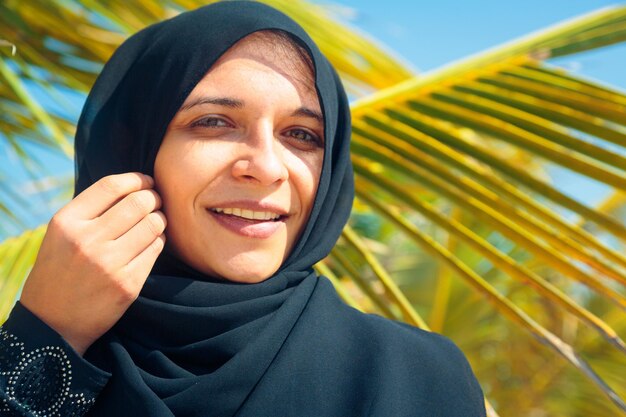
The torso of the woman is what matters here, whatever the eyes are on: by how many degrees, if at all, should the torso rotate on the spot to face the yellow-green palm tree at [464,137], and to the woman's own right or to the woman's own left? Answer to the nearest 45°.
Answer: approximately 135° to the woman's own left

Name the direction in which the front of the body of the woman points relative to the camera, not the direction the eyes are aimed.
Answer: toward the camera
